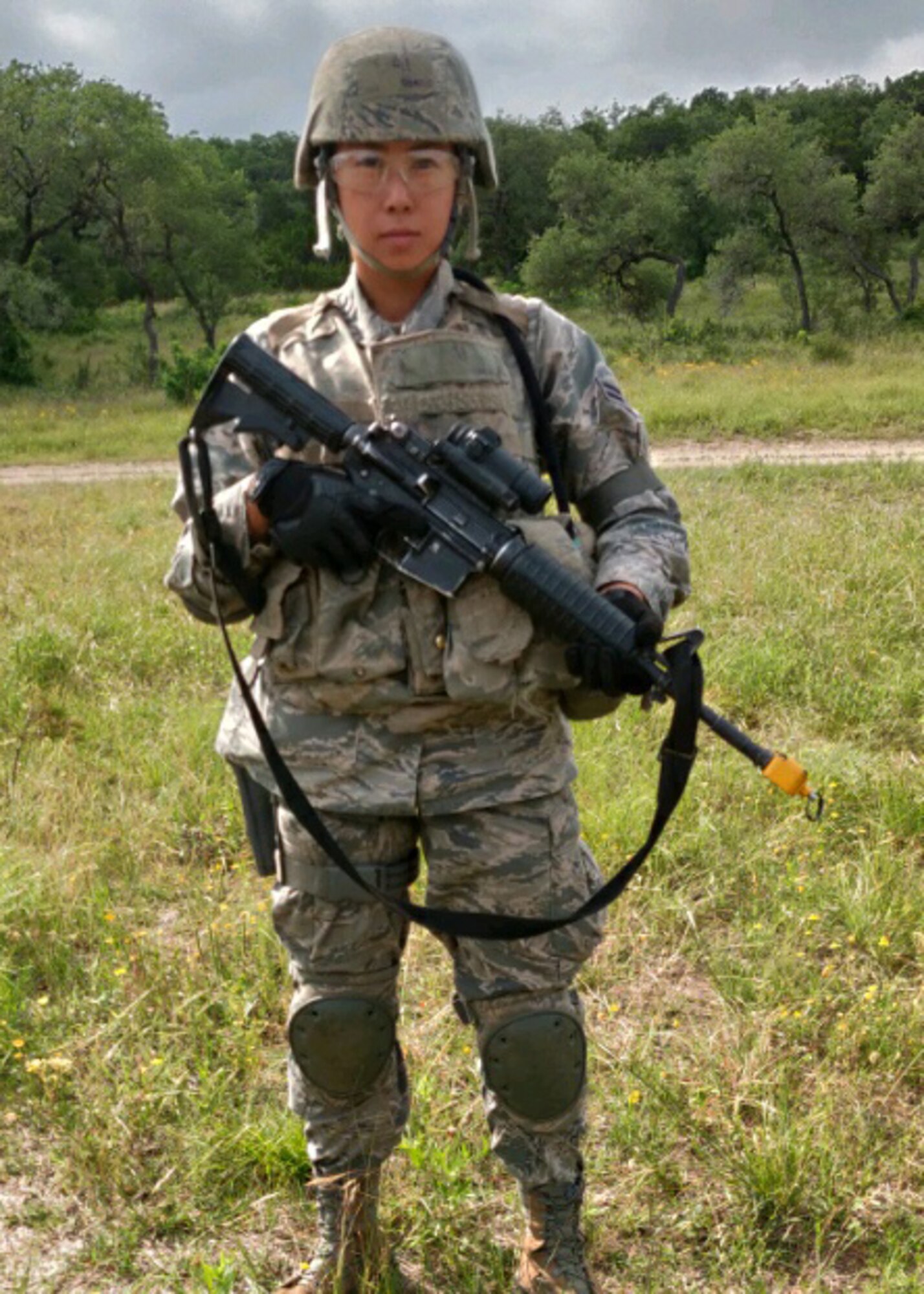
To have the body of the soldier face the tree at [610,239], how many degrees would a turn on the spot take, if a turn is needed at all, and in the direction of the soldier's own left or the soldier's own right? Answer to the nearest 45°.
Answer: approximately 180°

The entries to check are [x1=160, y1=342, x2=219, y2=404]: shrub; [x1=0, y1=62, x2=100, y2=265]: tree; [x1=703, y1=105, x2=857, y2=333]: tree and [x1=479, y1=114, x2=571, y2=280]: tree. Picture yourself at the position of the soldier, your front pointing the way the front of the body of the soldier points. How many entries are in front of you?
0

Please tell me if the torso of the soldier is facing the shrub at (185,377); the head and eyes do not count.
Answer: no

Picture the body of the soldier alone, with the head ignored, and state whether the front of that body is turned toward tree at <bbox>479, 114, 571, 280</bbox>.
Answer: no

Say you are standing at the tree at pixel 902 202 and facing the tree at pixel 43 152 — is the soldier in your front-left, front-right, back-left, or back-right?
front-left

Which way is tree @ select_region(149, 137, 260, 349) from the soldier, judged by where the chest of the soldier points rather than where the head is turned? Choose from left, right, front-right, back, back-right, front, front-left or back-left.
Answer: back

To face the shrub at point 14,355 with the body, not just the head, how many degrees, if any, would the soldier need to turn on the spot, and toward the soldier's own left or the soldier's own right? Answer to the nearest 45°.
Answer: approximately 180°

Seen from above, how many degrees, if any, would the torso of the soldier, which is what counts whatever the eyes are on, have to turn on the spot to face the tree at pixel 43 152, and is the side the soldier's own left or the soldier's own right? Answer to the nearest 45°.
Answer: approximately 180°

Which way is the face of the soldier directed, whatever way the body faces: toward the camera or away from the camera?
toward the camera

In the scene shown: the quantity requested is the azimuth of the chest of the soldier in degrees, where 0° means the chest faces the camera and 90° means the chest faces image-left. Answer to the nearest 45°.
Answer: approximately 0°
